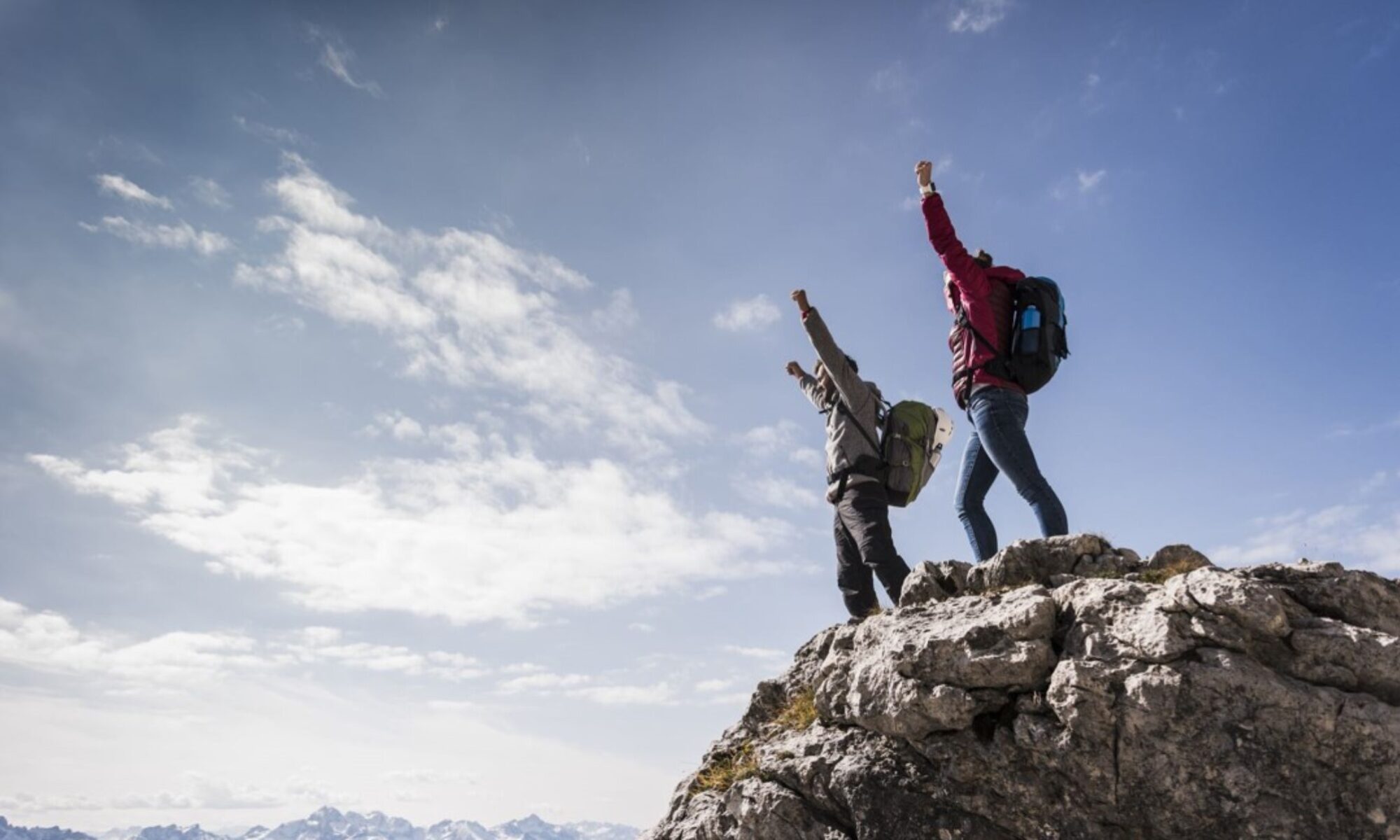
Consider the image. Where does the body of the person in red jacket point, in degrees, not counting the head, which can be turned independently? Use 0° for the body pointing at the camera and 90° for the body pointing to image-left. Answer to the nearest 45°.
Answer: approximately 90°

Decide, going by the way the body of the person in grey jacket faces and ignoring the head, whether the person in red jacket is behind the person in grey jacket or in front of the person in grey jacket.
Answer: behind

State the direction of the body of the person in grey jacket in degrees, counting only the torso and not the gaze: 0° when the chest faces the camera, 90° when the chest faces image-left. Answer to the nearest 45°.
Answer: approximately 90°
